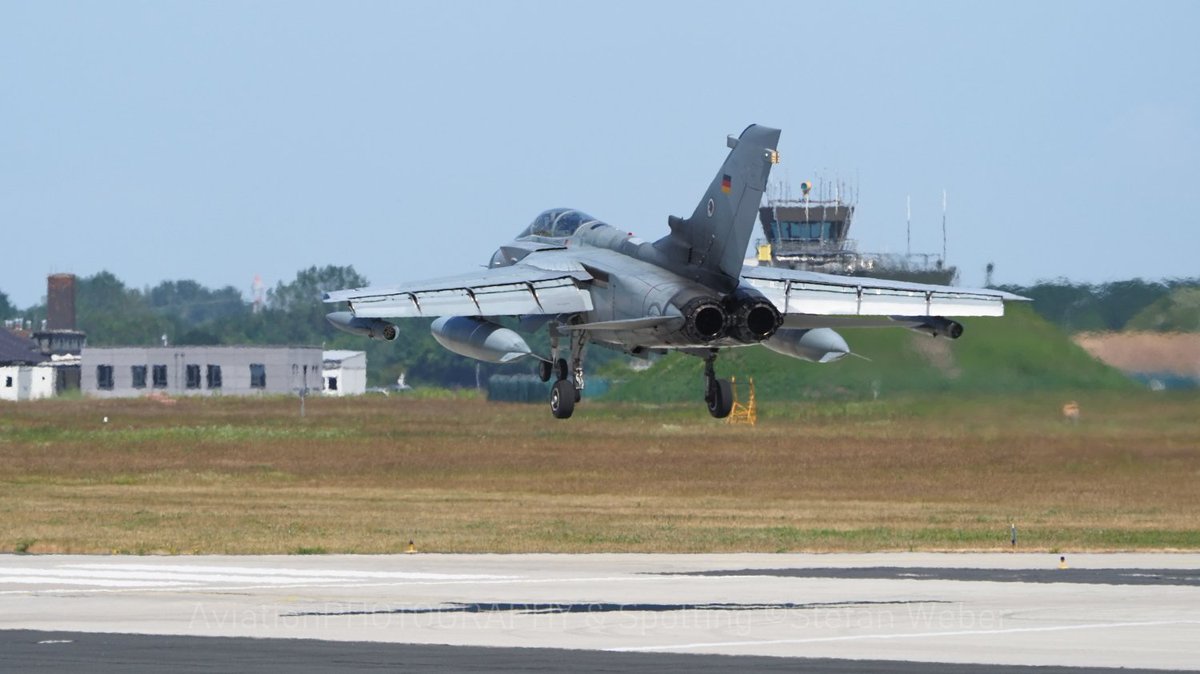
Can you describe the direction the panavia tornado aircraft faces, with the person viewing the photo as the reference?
facing away from the viewer and to the left of the viewer

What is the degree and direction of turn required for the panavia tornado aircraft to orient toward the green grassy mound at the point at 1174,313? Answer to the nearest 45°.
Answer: approximately 90° to its right
